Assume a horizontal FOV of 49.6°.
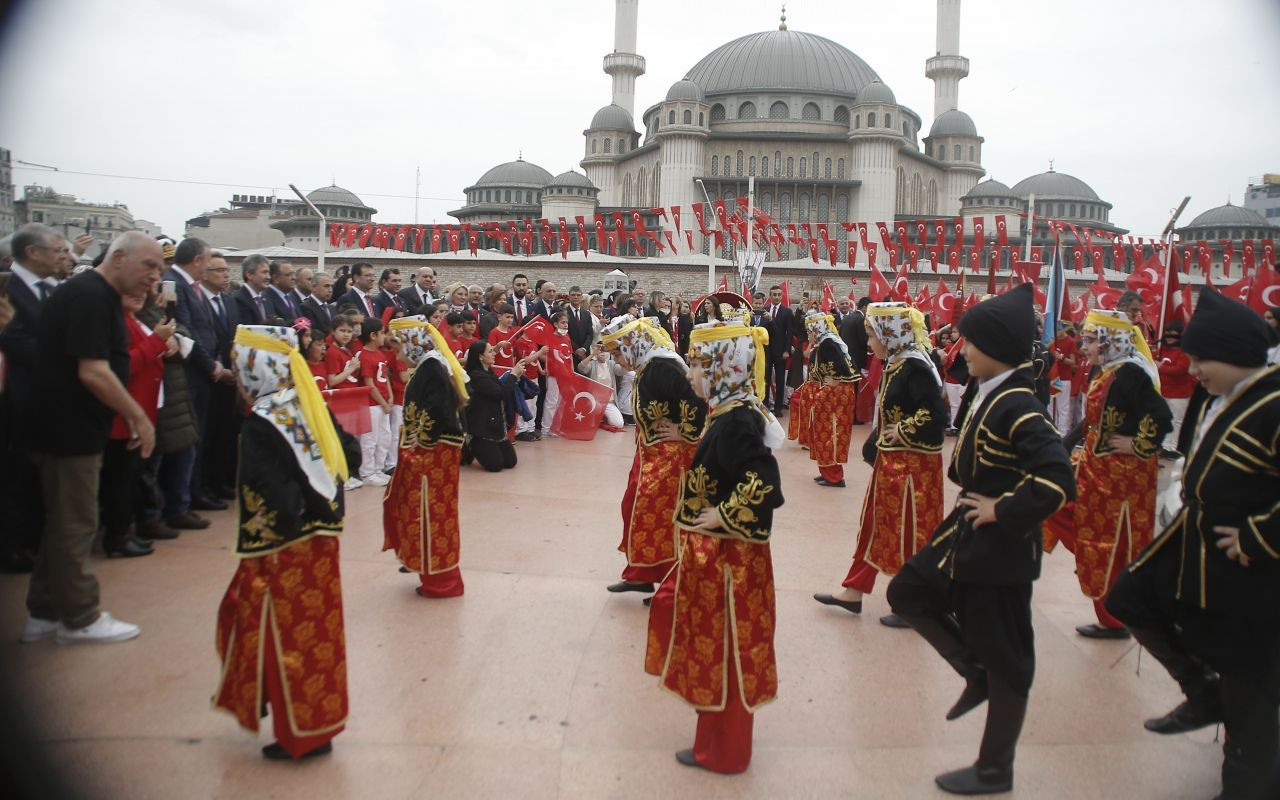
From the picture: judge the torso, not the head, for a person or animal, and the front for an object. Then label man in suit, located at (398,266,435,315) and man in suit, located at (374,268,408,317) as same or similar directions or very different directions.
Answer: same or similar directions

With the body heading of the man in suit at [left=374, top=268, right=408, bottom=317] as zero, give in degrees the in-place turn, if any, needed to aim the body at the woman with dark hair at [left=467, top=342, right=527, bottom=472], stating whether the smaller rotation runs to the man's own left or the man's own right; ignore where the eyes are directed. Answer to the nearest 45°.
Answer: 0° — they already face them

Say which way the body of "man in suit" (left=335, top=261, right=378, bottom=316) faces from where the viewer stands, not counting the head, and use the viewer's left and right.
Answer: facing the viewer and to the right of the viewer

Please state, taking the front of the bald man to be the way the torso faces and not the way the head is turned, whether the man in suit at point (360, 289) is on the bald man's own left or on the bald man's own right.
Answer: on the bald man's own left

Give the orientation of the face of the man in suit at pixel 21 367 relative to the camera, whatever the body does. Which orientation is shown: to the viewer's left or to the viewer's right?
to the viewer's right

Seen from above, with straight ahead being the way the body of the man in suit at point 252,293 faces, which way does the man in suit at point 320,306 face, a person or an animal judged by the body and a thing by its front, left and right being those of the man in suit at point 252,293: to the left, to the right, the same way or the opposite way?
the same way

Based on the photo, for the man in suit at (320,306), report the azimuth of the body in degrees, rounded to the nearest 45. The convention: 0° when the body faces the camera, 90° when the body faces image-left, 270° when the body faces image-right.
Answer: approximately 315°

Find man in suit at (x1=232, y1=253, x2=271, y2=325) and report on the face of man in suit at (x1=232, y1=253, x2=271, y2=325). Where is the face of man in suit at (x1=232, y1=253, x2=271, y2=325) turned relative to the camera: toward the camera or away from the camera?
toward the camera

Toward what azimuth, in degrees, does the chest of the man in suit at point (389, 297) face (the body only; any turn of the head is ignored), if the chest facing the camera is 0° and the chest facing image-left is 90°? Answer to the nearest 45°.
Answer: approximately 315°
